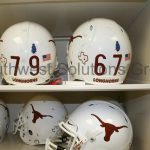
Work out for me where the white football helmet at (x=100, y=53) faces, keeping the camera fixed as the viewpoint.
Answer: facing away from the viewer and to the left of the viewer

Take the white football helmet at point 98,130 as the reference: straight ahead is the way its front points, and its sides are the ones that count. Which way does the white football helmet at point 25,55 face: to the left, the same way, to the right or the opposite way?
to the right

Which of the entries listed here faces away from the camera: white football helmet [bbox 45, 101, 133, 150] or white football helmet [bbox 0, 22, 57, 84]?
white football helmet [bbox 0, 22, 57, 84]

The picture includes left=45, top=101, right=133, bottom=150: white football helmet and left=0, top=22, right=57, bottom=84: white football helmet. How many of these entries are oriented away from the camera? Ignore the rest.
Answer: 1

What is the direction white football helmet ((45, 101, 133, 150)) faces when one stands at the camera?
facing to the left of the viewer

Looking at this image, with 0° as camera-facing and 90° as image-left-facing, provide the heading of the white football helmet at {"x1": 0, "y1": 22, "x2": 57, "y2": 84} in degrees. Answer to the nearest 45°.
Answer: approximately 180°
